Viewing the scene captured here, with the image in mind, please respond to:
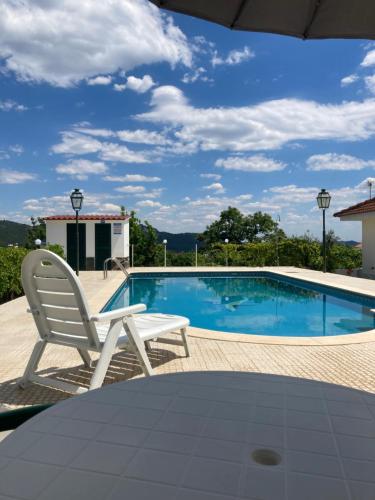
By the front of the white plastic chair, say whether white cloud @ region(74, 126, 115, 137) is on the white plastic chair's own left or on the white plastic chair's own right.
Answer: on the white plastic chair's own left

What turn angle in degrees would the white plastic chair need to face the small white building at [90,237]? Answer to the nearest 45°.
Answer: approximately 45° to its left

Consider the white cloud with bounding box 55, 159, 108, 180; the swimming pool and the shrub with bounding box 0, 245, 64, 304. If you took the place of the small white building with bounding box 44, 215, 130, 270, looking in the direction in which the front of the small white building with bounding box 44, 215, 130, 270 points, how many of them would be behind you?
1

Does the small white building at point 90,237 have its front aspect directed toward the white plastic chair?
yes

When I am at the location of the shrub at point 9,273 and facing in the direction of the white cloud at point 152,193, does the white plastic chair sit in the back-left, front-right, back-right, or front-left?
back-right

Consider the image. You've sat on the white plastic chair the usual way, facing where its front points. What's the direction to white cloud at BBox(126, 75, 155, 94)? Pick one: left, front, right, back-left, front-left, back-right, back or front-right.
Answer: front-left

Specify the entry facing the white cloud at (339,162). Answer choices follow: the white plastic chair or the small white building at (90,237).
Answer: the white plastic chair

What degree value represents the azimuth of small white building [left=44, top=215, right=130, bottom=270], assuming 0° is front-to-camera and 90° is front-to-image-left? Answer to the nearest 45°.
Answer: approximately 0°

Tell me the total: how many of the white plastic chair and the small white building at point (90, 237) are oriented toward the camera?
1

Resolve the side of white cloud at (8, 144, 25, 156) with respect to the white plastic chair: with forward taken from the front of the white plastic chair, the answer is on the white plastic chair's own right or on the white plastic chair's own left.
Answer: on the white plastic chair's own left

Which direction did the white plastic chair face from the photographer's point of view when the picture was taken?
facing away from the viewer and to the right of the viewer

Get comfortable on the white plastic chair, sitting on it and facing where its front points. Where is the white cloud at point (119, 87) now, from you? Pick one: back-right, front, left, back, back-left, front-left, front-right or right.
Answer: front-left
